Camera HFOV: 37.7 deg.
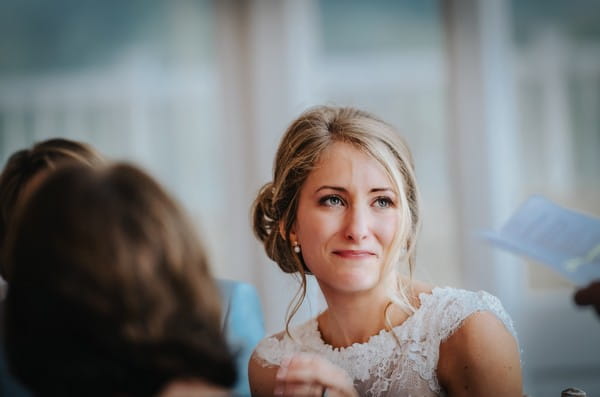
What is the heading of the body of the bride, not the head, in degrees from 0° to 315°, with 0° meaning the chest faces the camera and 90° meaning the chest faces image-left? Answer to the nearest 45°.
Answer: approximately 0°

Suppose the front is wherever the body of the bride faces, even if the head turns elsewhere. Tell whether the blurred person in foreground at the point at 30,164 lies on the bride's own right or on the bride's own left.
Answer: on the bride's own right
